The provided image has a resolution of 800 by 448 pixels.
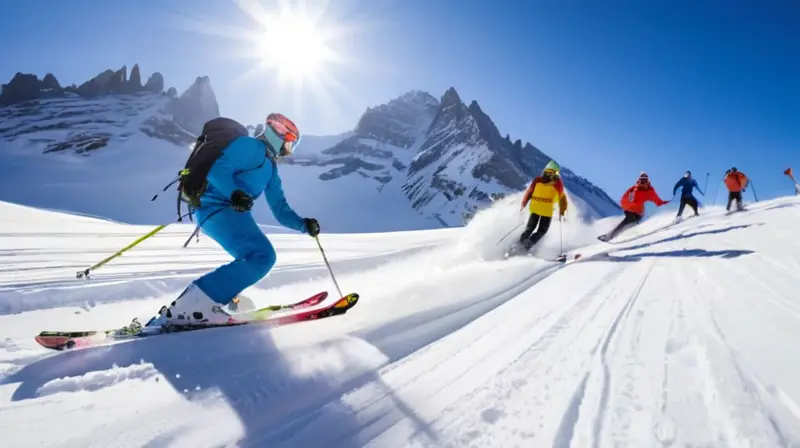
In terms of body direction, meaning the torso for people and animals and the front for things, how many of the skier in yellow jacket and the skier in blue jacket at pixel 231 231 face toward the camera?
1

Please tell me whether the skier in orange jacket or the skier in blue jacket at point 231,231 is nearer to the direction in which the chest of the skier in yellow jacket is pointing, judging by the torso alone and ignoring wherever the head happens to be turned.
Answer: the skier in blue jacket

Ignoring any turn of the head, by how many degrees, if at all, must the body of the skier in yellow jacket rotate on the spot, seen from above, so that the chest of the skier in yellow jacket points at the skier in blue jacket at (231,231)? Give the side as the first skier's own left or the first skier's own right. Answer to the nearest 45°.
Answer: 0° — they already face them

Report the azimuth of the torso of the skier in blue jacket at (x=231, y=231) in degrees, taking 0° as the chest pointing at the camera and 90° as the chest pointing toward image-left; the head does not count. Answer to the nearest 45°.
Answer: approximately 270°
